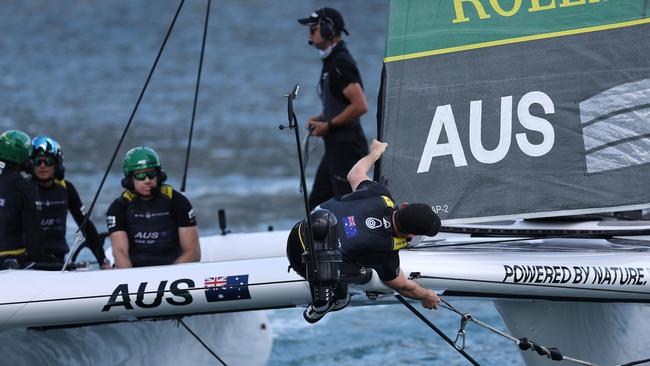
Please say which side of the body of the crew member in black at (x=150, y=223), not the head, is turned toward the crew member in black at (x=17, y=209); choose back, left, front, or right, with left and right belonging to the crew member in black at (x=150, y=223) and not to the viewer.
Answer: right

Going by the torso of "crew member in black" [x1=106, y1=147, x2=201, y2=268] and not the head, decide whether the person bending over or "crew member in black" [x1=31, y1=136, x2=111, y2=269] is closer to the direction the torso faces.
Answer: the person bending over

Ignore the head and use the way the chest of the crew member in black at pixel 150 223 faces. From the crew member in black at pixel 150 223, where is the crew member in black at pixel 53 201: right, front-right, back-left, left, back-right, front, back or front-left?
back-right

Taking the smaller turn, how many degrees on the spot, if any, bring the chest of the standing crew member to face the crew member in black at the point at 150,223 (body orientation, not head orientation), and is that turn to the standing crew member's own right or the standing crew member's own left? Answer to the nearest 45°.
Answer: approximately 45° to the standing crew member's own left

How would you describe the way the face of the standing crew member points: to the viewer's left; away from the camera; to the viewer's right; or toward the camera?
to the viewer's left

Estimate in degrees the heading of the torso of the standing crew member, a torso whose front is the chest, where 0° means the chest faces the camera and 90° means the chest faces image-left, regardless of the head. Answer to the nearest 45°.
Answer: approximately 90°
